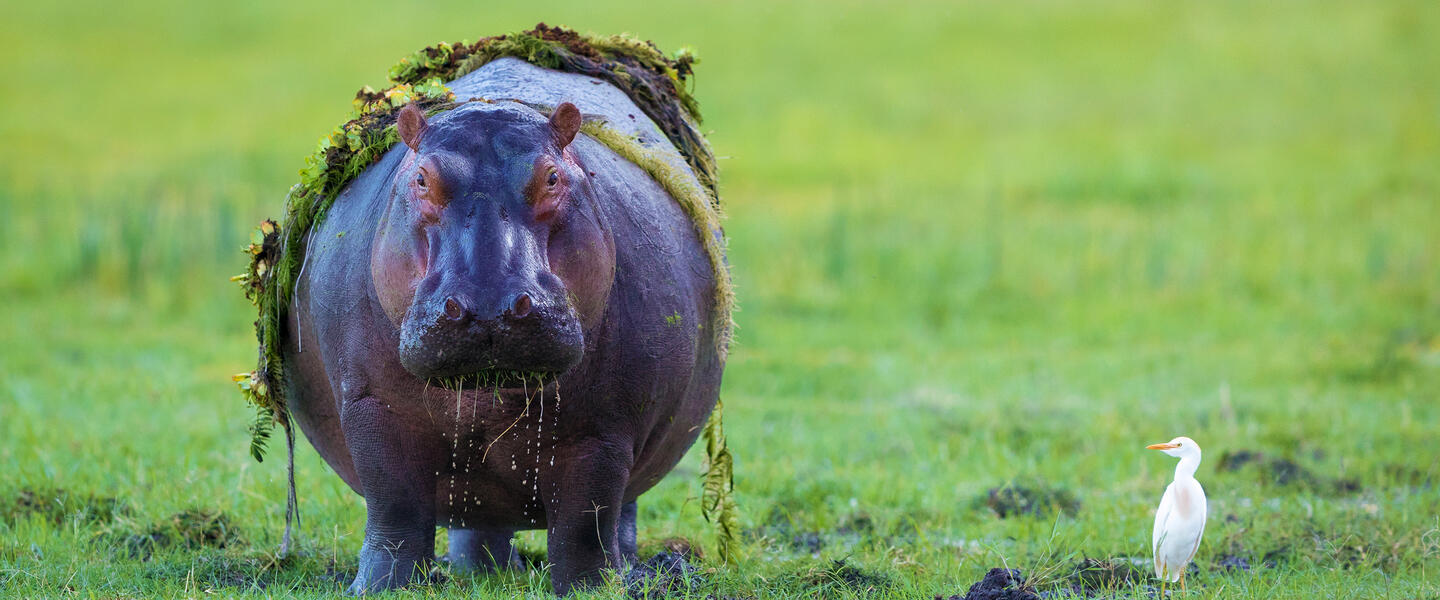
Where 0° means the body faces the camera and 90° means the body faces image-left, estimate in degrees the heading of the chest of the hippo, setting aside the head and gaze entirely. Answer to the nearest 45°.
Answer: approximately 0°

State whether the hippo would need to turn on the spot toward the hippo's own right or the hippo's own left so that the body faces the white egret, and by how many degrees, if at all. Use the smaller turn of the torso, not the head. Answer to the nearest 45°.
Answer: approximately 90° to the hippo's own left
